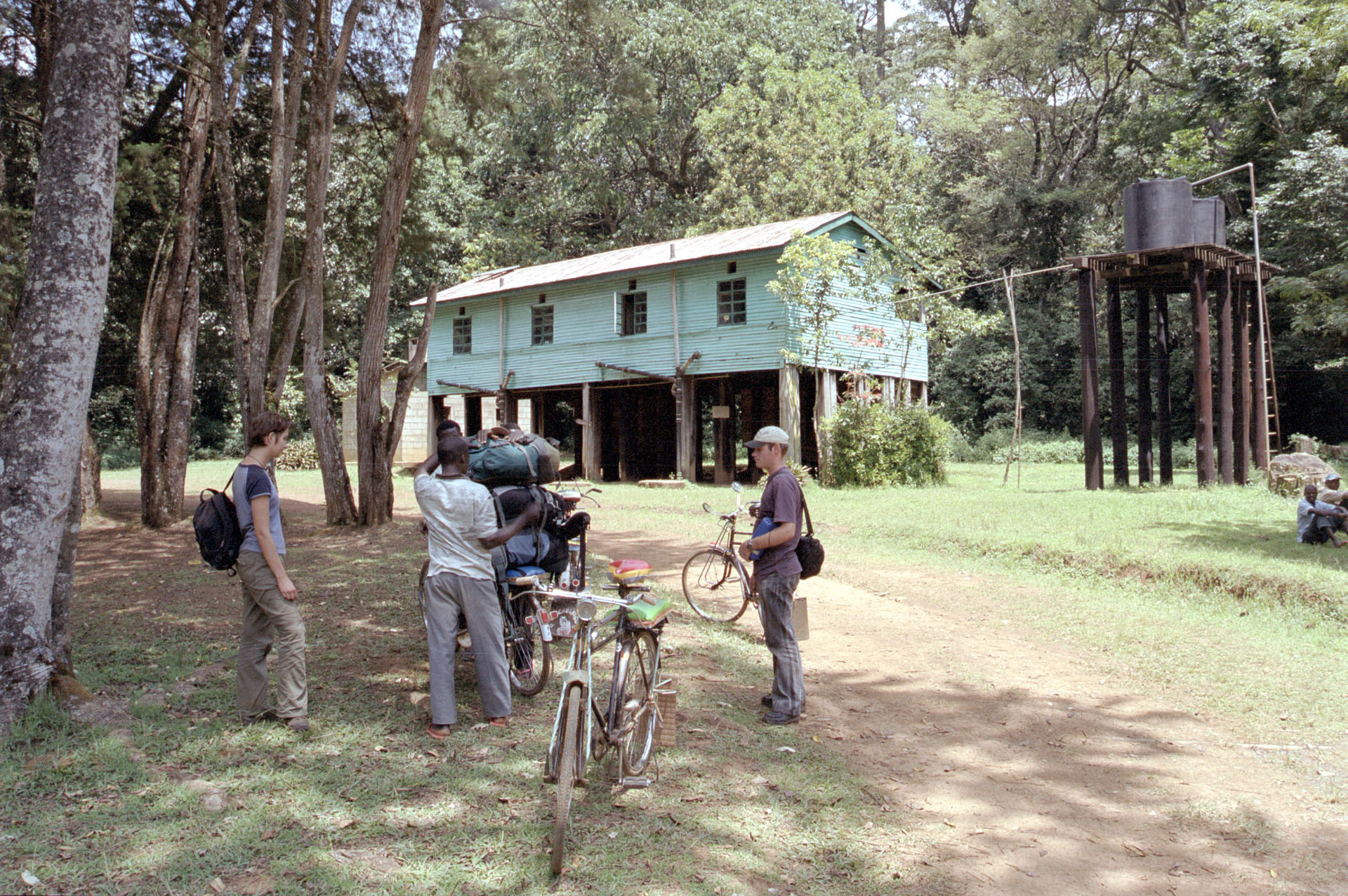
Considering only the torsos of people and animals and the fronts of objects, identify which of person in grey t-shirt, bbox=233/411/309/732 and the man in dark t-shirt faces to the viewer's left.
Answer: the man in dark t-shirt

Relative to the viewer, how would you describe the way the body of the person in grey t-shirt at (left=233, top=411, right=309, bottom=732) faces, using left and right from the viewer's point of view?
facing to the right of the viewer

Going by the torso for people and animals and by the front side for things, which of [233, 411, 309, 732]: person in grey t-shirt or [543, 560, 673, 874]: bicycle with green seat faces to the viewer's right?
the person in grey t-shirt

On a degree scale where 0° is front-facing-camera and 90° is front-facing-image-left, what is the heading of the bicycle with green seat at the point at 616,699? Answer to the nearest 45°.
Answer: approximately 45°

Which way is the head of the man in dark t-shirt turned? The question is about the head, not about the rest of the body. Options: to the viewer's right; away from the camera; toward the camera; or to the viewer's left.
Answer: to the viewer's left

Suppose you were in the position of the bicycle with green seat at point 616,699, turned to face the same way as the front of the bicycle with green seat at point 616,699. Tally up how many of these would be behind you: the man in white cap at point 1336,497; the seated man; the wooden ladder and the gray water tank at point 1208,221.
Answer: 4

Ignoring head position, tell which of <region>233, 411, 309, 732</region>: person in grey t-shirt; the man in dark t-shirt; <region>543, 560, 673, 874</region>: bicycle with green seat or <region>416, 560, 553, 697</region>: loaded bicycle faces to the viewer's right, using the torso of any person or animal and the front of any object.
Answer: the person in grey t-shirt

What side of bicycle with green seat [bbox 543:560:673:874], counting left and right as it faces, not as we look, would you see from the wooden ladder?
back

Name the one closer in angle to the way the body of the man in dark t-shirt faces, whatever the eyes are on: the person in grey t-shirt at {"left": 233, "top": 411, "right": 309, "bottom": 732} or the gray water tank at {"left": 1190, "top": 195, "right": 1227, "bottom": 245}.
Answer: the person in grey t-shirt

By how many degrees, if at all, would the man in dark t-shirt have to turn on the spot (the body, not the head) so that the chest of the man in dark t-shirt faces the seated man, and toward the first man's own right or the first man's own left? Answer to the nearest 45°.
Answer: approximately 135° to the first man's own right

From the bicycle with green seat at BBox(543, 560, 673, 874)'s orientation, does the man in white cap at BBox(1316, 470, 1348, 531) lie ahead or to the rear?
to the rear

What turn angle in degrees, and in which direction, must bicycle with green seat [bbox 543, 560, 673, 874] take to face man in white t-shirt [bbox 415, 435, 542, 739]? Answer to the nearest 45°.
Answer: approximately 90° to its right

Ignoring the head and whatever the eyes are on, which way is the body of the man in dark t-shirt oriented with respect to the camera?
to the viewer's left

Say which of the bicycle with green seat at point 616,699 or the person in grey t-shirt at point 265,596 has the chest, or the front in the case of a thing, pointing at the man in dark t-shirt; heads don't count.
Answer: the person in grey t-shirt

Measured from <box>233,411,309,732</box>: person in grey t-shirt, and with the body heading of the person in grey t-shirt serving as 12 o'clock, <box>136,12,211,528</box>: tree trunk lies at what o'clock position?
The tree trunk is roughly at 9 o'clock from the person in grey t-shirt.

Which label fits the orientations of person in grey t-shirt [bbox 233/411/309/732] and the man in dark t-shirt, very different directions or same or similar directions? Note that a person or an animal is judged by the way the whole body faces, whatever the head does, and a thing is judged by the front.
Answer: very different directions
